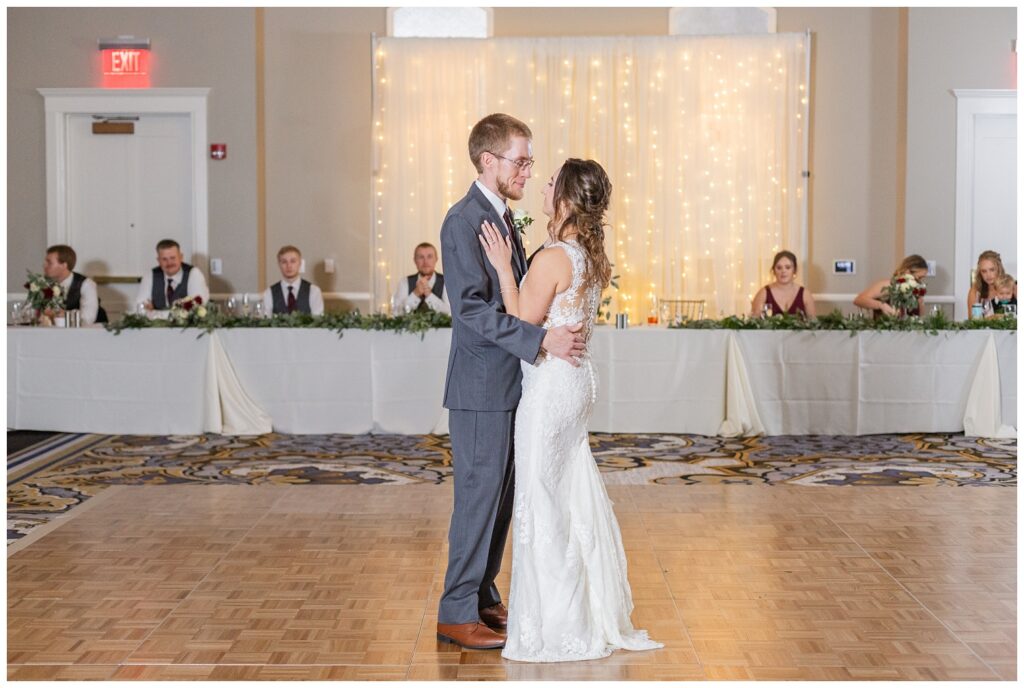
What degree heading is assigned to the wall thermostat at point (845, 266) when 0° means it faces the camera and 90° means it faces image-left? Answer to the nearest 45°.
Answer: approximately 0°

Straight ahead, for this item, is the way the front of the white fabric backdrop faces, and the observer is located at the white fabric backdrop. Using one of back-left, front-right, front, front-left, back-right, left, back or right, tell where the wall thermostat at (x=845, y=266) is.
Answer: left

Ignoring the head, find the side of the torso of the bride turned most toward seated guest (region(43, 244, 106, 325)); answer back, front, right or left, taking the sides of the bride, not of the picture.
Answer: front

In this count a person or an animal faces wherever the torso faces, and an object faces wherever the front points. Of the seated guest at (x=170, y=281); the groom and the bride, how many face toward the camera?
1

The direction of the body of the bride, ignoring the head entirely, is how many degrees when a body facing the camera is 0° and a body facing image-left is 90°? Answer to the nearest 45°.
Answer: approximately 135°
